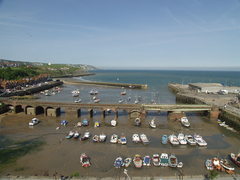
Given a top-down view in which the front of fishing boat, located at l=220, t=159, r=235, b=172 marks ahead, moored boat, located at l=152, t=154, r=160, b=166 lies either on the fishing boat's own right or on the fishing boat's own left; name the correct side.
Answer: on the fishing boat's own right

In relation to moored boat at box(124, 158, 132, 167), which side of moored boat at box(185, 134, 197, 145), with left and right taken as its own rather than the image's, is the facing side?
right

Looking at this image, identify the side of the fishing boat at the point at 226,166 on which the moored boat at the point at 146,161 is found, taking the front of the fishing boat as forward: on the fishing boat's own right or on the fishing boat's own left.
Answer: on the fishing boat's own right

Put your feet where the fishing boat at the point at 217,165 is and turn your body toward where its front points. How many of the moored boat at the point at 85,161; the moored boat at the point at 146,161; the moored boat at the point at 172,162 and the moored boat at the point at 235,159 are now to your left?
1

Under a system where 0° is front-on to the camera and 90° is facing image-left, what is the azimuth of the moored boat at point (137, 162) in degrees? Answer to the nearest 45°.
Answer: approximately 0°

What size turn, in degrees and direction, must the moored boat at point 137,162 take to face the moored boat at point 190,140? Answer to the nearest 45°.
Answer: approximately 135° to its left

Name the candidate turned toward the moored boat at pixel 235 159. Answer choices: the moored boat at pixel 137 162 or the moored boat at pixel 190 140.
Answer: the moored boat at pixel 190 140

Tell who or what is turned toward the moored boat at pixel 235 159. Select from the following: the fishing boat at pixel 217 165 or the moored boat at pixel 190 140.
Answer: the moored boat at pixel 190 140

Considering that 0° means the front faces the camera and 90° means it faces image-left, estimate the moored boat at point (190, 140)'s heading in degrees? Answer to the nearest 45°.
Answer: approximately 315°

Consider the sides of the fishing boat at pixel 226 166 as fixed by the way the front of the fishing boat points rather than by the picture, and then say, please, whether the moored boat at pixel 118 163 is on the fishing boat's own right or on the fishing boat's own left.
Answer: on the fishing boat's own right

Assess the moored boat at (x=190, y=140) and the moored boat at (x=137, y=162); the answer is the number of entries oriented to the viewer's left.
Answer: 0
